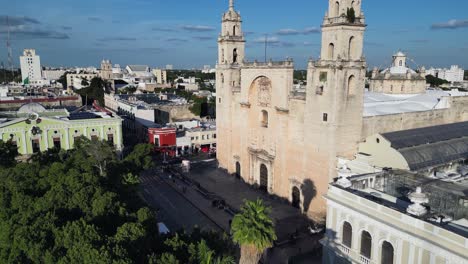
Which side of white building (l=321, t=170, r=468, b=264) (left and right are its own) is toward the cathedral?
right

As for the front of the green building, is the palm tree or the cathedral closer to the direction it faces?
the palm tree

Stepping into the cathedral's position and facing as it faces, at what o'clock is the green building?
The green building is roughly at 2 o'clock from the cathedral.

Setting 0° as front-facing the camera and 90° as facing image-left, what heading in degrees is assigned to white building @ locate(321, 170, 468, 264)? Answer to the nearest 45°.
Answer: approximately 45°

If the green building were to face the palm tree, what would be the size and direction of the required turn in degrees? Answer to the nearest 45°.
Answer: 0° — it already faces it

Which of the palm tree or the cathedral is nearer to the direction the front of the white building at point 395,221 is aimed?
the palm tree

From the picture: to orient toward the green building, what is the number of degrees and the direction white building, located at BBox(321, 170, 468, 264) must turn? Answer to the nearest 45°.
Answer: approximately 45° to its right

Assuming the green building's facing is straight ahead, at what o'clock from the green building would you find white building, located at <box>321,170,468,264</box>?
The white building is roughly at 11 o'clock from the green building.

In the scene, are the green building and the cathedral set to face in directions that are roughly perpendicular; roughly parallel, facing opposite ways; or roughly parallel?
roughly perpendicular
